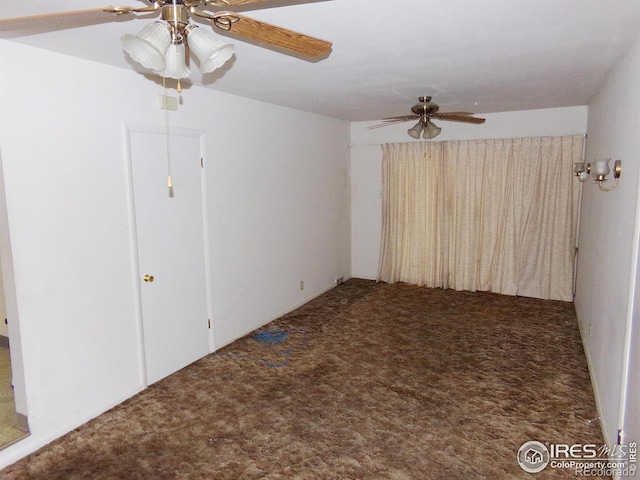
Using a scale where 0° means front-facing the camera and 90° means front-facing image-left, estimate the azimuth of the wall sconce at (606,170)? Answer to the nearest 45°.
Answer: approximately 90°

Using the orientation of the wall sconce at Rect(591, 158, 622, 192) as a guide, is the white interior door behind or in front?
in front

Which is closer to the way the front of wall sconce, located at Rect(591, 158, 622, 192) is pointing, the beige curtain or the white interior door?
the white interior door

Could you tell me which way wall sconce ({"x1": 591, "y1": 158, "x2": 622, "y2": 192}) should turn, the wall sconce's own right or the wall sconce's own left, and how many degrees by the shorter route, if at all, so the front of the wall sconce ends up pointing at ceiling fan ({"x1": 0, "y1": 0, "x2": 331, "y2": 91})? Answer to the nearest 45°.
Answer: approximately 45° to the wall sconce's own left

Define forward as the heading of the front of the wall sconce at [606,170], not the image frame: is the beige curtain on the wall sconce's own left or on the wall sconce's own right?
on the wall sconce's own right

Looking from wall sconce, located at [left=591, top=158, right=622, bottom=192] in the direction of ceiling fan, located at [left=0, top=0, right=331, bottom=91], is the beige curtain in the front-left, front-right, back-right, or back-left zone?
back-right

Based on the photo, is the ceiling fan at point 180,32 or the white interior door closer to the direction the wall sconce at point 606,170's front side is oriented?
the white interior door
